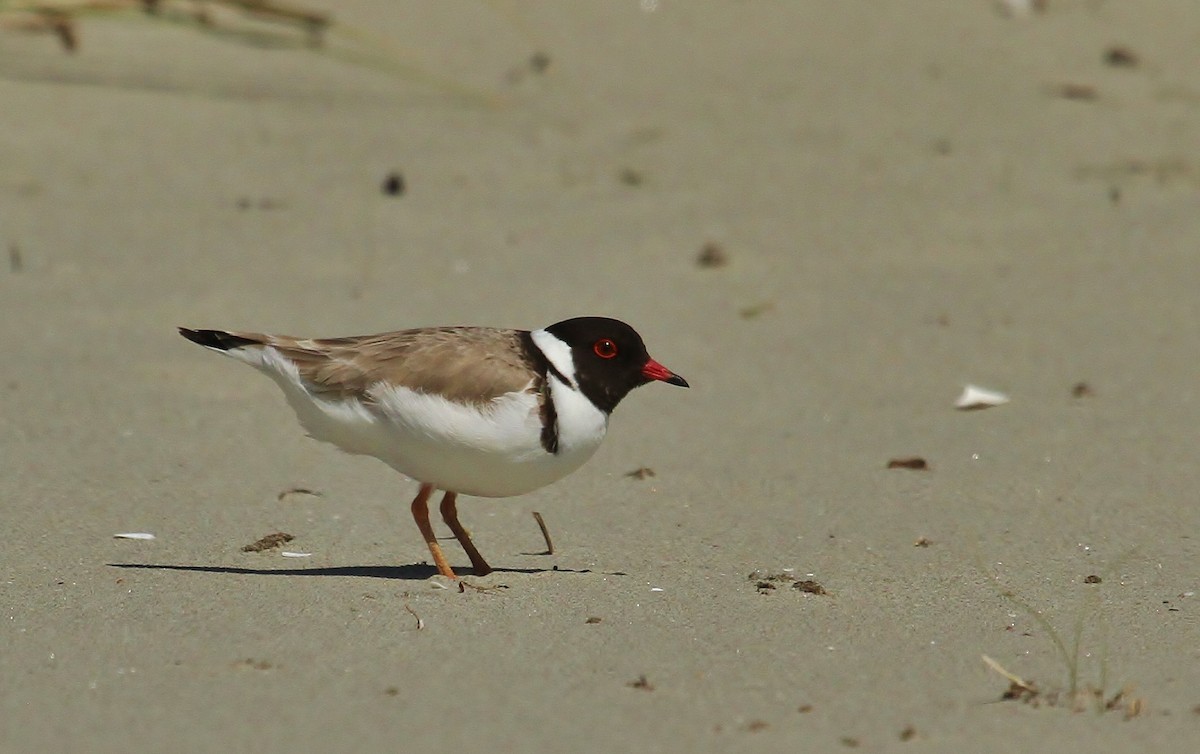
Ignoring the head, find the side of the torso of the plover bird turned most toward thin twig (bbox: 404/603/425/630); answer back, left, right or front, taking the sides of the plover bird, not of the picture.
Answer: right

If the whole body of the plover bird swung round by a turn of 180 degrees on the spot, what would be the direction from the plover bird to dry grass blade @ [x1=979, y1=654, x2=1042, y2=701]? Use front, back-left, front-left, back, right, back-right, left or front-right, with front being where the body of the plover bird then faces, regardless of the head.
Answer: back-left

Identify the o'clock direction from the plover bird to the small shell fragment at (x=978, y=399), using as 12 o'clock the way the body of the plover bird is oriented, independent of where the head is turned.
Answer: The small shell fragment is roughly at 11 o'clock from the plover bird.

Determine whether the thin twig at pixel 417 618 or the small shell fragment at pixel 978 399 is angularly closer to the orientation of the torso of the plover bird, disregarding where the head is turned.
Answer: the small shell fragment

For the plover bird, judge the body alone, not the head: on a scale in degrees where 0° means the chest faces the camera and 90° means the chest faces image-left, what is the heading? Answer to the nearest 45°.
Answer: approximately 270°
